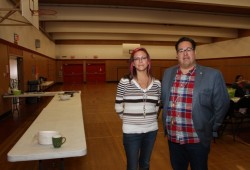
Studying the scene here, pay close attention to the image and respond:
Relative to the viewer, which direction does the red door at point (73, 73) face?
toward the camera

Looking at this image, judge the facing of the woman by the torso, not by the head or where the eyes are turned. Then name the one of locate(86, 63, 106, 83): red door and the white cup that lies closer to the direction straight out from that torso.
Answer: the white cup

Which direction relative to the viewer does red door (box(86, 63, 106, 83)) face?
toward the camera

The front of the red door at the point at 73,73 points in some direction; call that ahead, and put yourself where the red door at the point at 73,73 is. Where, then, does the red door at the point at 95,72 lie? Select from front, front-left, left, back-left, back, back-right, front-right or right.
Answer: left

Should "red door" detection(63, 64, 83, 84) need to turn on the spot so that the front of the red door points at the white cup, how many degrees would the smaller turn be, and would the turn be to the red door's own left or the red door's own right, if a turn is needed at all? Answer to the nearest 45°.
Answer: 0° — it already faces it

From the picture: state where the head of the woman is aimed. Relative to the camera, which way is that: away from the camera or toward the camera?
toward the camera

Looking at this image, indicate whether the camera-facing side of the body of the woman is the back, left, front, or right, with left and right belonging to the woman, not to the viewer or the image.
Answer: front

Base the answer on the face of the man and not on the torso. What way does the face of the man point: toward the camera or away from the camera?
toward the camera

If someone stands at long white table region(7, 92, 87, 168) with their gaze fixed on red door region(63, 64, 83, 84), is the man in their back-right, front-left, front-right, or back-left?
back-right

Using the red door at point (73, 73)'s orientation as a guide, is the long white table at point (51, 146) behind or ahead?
ahead

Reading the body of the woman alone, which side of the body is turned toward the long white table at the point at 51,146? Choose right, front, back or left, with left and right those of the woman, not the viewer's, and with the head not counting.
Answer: right

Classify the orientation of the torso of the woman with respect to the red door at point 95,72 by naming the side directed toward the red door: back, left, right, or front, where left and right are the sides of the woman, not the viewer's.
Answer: back

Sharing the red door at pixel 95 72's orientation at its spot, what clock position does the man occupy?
The man is roughly at 12 o'clock from the red door.

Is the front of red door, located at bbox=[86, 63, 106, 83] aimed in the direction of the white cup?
yes

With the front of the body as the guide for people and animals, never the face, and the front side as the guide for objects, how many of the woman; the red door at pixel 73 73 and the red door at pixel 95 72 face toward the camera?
3

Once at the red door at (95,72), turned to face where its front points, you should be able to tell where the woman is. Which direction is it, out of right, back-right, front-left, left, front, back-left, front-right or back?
front

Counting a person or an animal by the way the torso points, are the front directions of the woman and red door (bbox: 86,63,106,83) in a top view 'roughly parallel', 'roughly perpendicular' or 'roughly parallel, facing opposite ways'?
roughly parallel
